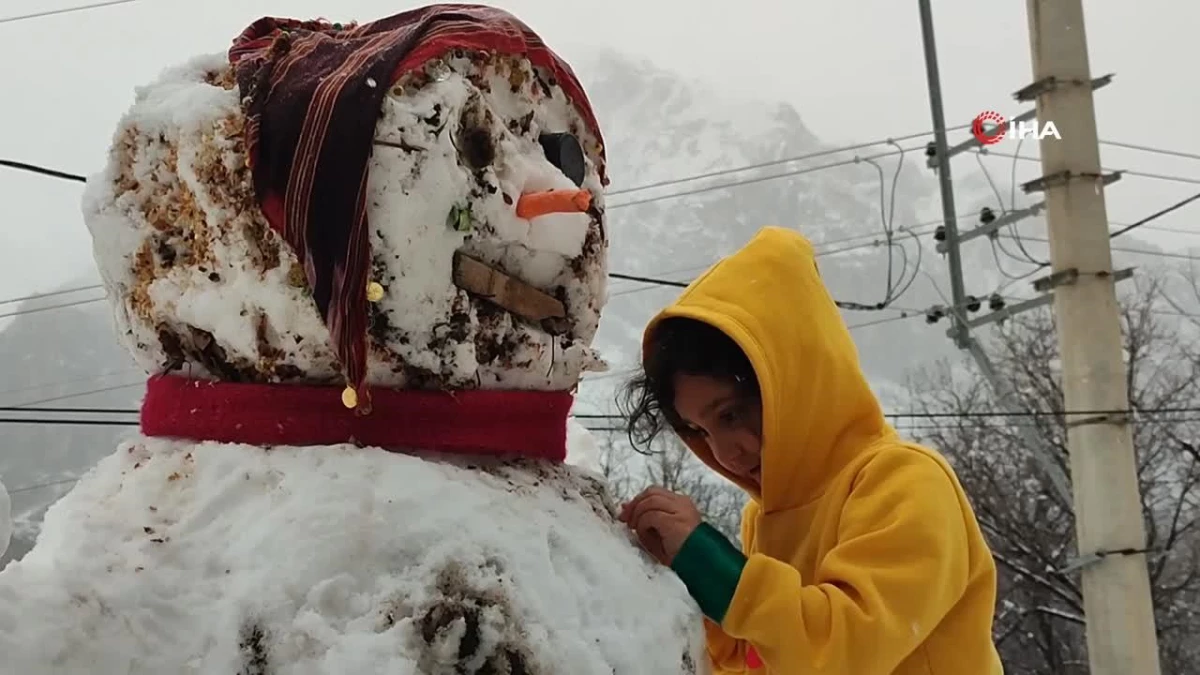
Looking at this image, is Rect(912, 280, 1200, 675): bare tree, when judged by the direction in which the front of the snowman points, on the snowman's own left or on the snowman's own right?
on the snowman's own left

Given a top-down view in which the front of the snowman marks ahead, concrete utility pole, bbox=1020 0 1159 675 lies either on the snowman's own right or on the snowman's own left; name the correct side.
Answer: on the snowman's own left

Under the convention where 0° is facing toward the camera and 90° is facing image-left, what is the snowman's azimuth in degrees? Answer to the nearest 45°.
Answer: approximately 315°

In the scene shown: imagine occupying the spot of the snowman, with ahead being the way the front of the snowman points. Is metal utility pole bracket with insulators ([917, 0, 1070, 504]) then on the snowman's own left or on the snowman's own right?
on the snowman's own left
